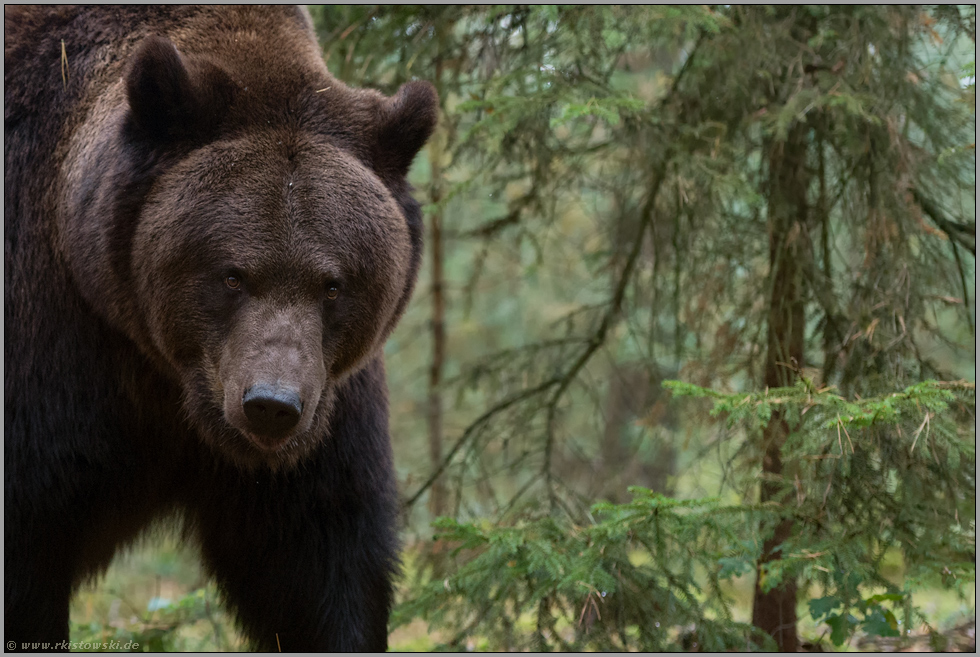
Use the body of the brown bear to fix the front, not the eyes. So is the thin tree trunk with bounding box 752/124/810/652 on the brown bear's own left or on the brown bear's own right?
on the brown bear's own left

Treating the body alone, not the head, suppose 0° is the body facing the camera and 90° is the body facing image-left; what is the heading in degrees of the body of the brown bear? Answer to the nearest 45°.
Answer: approximately 315°
